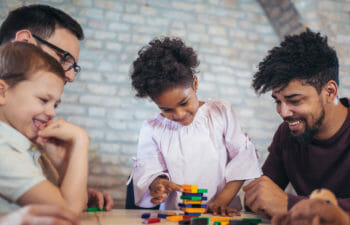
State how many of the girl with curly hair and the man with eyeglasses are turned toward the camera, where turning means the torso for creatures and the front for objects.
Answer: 1

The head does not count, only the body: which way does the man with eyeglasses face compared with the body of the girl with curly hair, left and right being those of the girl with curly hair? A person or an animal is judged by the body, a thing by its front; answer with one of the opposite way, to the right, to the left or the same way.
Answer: to the left

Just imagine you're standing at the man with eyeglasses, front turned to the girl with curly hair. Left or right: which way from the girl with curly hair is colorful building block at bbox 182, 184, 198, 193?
right

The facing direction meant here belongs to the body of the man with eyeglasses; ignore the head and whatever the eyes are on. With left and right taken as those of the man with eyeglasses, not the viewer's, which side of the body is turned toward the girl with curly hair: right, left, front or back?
front

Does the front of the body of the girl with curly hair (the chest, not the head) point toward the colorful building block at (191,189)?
yes

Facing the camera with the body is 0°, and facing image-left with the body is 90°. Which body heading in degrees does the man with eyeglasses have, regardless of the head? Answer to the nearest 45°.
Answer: approximately 270°

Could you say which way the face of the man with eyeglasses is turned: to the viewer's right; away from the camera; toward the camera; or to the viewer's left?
to the viewer's right

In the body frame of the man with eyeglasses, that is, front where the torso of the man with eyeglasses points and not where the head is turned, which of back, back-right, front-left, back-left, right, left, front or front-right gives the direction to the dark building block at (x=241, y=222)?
front-right

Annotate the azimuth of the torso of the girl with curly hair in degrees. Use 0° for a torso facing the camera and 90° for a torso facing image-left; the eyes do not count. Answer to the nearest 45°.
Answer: approximately 0°

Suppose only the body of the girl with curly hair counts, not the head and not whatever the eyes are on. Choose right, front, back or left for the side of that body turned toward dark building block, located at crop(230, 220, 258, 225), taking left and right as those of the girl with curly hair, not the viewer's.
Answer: front

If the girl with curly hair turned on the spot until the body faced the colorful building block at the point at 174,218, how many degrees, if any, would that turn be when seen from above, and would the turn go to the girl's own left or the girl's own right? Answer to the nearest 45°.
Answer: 0° — they already face it

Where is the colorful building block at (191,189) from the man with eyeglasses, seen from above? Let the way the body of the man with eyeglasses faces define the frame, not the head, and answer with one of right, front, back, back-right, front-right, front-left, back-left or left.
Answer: front-right

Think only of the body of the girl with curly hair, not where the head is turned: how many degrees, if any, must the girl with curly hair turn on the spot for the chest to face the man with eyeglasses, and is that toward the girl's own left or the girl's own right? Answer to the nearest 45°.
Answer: approximately 45° to the girl's own right
